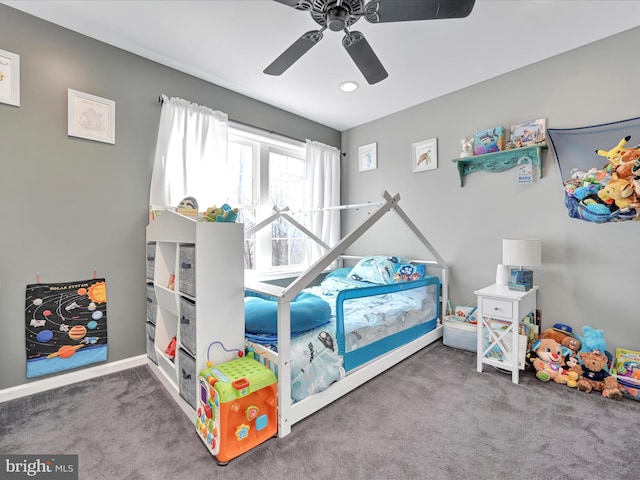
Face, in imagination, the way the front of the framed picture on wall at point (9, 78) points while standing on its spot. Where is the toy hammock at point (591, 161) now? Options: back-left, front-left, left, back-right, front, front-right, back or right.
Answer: front

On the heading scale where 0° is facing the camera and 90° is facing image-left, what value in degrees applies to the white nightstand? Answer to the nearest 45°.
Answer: approximately 45°

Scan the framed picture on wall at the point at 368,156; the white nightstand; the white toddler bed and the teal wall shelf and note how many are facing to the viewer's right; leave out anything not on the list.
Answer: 0

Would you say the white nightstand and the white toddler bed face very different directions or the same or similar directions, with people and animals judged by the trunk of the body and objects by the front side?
same or similar directions

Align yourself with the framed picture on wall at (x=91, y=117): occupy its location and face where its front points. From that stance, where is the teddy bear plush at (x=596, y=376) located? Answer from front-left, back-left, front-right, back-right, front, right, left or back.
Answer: front

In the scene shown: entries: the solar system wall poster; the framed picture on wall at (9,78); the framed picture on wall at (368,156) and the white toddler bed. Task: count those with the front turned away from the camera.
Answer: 0

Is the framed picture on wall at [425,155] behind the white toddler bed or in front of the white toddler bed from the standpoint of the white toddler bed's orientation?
behind

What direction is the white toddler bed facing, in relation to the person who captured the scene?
facing the viewer and to the left of the viewer

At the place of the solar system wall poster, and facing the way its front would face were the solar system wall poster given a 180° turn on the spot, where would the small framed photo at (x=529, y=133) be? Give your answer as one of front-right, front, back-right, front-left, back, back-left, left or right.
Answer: back

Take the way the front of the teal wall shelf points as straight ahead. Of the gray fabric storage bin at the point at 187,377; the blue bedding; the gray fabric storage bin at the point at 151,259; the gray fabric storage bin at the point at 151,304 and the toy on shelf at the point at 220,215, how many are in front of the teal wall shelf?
5

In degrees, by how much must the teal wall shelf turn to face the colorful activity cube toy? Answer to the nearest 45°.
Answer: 0° — it already faces it

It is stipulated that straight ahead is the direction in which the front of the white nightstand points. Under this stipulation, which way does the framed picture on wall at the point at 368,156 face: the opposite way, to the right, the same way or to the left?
the same way

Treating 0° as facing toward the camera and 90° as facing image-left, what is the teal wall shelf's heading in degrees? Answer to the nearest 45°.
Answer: approximately 45°

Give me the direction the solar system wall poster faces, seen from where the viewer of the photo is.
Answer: facing the viewer and to the right of the viewer

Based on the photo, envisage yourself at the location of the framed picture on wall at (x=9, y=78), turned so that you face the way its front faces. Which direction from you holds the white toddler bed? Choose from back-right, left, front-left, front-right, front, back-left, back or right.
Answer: front
